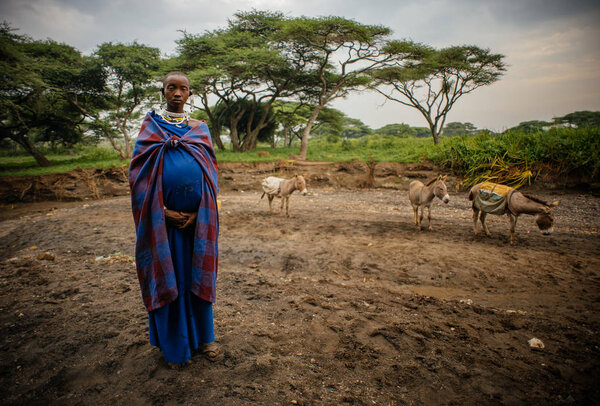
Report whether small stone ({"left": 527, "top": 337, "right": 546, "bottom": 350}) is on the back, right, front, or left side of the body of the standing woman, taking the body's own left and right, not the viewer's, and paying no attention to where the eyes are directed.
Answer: left

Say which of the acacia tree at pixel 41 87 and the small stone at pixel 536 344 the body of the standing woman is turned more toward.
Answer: the small stone

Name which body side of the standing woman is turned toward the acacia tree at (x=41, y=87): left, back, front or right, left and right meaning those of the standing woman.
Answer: back

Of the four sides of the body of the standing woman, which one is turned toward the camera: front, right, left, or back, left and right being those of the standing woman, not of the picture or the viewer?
front

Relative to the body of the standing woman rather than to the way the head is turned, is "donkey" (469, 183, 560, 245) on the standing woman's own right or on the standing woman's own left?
on the standing woman's own left

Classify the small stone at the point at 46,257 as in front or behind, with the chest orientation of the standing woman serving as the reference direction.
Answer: behind

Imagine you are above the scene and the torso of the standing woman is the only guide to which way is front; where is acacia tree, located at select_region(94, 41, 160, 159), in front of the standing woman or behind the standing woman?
behind

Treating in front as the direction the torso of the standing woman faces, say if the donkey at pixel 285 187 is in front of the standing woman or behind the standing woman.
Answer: behind

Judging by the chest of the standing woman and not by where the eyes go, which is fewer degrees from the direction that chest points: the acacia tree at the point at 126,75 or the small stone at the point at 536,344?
the small stone
